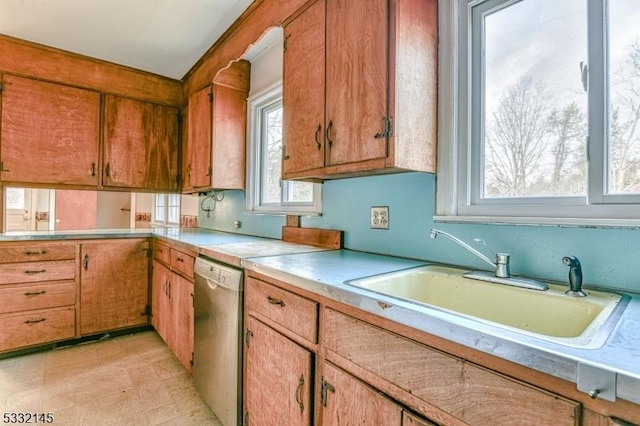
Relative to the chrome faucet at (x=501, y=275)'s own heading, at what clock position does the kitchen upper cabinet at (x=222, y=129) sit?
The kitchen upper cabinet is roughly at 2 o'clock from the chrome faucet.

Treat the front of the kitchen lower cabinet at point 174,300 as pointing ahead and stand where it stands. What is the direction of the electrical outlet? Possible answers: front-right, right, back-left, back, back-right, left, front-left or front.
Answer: back-left

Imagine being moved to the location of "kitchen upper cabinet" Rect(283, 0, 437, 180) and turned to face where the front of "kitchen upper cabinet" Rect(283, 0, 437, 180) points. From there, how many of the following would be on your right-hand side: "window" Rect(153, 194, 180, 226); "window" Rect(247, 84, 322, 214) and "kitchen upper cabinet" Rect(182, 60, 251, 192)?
3

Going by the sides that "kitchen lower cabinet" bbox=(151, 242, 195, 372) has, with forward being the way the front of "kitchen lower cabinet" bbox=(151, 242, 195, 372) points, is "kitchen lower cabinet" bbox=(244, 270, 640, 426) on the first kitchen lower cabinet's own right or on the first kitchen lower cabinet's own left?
on the first kitchen lower cabinet's own left

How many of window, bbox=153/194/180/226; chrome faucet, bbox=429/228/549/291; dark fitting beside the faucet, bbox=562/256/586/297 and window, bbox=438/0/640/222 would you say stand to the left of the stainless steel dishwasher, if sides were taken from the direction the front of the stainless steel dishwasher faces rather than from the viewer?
3
